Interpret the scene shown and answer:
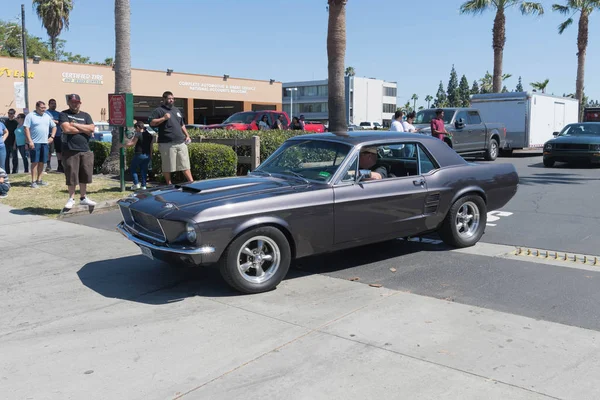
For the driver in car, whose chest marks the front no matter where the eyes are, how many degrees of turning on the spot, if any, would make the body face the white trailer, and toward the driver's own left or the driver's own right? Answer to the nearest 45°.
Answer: approximately 135° to the driver's own right

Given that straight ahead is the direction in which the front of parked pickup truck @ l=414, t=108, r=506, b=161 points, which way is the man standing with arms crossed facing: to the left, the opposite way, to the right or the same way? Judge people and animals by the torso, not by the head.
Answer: to the left

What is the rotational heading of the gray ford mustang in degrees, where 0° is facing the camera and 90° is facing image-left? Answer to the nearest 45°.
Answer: approximately 45°

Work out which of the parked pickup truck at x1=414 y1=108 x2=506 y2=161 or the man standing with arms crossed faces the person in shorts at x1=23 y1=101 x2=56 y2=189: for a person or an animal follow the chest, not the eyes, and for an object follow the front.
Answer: the parked pickup truck

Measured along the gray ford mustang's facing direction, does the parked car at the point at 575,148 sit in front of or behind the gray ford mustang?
behind

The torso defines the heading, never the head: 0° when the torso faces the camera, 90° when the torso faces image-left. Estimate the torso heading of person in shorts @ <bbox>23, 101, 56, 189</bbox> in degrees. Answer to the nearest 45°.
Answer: approximately 315°

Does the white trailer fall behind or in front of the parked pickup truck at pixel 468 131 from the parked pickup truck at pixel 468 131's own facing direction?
behind

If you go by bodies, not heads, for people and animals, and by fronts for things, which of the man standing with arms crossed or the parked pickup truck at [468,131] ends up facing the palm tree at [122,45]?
the parked pickup truck

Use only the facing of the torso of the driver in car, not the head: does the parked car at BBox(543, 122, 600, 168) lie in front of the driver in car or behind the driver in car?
behind

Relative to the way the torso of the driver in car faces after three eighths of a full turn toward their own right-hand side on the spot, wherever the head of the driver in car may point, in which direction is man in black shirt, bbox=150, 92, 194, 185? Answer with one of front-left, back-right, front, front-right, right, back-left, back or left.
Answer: front-left

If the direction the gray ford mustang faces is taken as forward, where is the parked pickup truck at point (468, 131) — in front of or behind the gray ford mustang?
behind

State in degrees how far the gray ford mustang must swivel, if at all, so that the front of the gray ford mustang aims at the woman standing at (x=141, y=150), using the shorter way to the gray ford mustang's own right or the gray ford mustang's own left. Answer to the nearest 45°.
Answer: approximately 90° to the gray ford mustang's own right
